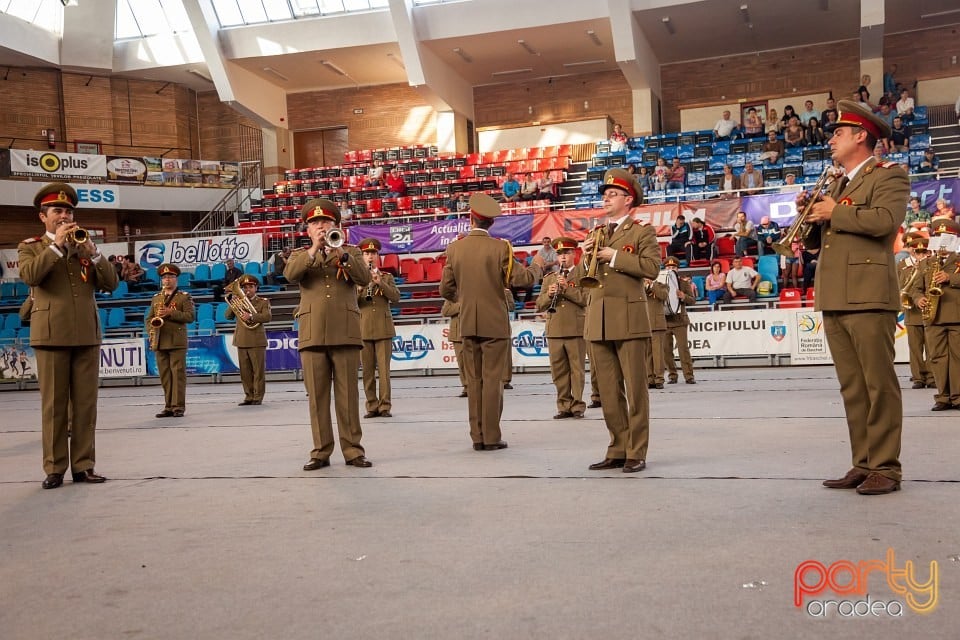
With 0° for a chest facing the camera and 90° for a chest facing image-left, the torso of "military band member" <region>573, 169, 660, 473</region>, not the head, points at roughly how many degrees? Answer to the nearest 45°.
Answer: approximately 45°

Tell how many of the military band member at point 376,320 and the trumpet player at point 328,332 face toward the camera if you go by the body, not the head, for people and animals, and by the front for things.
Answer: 2

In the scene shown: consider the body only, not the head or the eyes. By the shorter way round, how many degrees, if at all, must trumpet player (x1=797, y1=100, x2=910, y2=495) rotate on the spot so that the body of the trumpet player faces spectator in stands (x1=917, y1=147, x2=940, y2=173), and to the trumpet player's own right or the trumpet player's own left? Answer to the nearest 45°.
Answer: approximately 135° to the trumpet player's own right

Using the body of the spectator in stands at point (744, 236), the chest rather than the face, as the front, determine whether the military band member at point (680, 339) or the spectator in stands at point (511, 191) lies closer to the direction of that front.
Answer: the military band member

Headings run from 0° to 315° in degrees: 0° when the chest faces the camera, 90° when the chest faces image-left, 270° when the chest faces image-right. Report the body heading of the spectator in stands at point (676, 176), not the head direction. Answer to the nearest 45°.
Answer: approximately 45°

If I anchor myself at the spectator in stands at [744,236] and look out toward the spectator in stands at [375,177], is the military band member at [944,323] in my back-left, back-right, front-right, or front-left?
back-left

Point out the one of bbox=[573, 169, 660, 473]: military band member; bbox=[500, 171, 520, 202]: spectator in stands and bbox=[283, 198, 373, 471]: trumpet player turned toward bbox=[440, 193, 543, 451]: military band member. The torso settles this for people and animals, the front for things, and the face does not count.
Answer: the spectator in stands

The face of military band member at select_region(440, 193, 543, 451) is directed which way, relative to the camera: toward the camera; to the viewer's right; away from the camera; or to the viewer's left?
away from the camera

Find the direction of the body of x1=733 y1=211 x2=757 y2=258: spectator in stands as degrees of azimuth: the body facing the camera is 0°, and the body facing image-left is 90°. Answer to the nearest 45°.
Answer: approximately 45°

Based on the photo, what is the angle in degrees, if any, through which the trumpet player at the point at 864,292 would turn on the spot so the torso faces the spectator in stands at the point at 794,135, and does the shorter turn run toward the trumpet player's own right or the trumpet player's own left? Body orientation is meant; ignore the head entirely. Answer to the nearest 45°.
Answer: approximately 135° to the trumpet player's own right

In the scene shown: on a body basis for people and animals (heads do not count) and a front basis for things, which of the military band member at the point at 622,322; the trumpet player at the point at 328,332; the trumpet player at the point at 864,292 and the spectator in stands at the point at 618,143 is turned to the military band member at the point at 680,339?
the spectator in stands

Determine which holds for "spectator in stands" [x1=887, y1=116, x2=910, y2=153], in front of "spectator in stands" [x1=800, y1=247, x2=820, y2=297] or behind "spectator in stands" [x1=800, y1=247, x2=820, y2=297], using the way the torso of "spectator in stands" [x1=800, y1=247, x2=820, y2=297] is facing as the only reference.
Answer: behind
